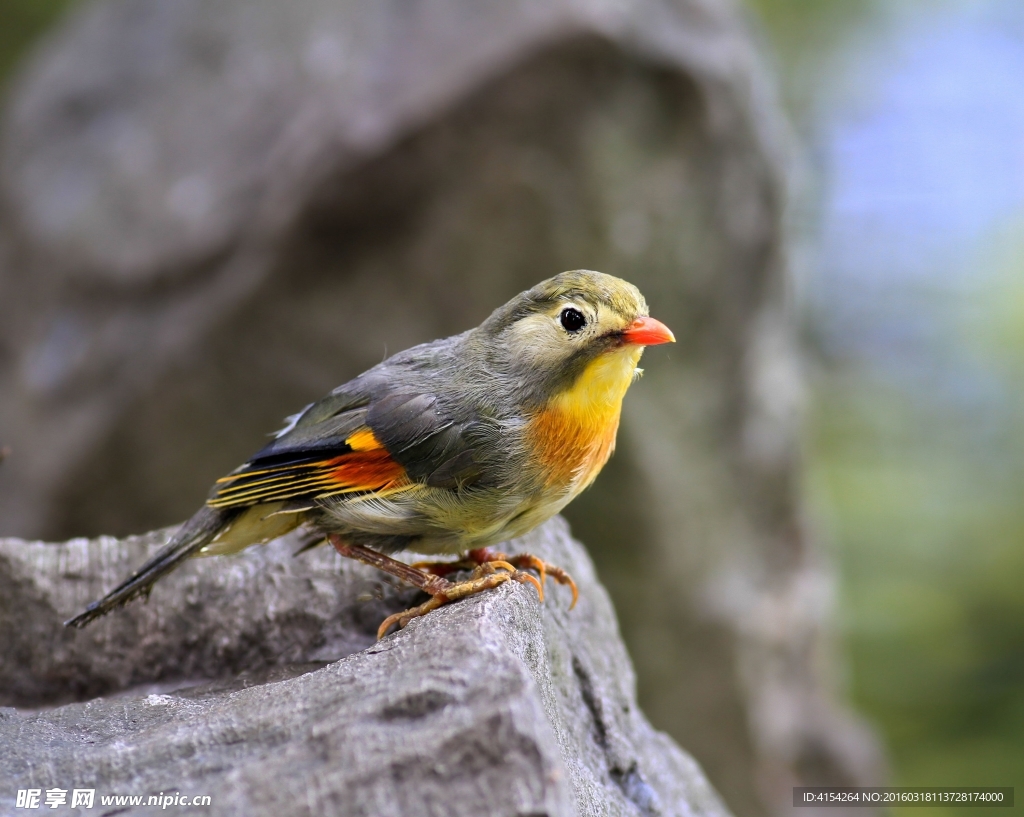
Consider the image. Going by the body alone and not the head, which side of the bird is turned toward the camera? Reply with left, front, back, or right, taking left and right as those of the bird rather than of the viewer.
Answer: right
